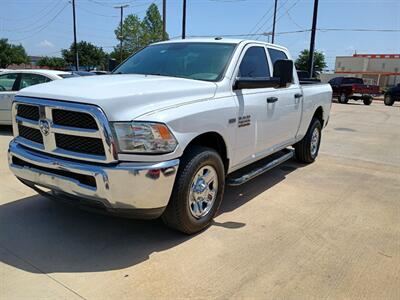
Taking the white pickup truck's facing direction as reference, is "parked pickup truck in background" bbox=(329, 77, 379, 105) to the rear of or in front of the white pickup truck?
to the rear

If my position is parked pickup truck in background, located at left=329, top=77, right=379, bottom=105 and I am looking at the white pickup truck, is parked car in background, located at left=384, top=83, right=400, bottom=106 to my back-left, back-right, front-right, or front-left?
back-left

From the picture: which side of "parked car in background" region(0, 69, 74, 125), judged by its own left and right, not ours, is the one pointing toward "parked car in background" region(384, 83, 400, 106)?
back

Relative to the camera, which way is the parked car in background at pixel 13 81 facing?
to the viewer's left
